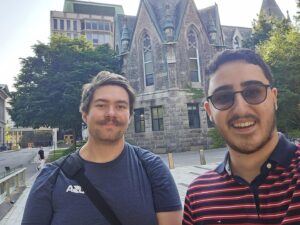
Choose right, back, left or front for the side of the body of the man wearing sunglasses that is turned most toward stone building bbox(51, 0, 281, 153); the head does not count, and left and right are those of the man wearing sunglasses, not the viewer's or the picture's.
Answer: back

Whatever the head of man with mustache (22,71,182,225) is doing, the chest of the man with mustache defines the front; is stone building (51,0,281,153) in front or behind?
behind

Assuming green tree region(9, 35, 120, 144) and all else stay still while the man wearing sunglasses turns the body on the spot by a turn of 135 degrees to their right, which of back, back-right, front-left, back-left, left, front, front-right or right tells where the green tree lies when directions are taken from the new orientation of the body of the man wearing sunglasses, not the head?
front

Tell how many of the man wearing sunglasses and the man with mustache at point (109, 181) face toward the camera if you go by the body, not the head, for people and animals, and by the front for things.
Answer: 2

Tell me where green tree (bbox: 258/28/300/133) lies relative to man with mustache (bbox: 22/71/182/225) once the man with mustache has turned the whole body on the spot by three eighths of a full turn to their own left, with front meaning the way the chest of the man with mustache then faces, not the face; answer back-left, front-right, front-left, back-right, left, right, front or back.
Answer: front

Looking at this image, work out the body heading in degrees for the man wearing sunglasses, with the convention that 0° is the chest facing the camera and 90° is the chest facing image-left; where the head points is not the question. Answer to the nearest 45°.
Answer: approximately 0°

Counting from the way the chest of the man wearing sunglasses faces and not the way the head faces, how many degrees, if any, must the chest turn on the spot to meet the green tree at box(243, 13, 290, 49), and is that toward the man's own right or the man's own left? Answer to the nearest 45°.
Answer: approximately 180°
